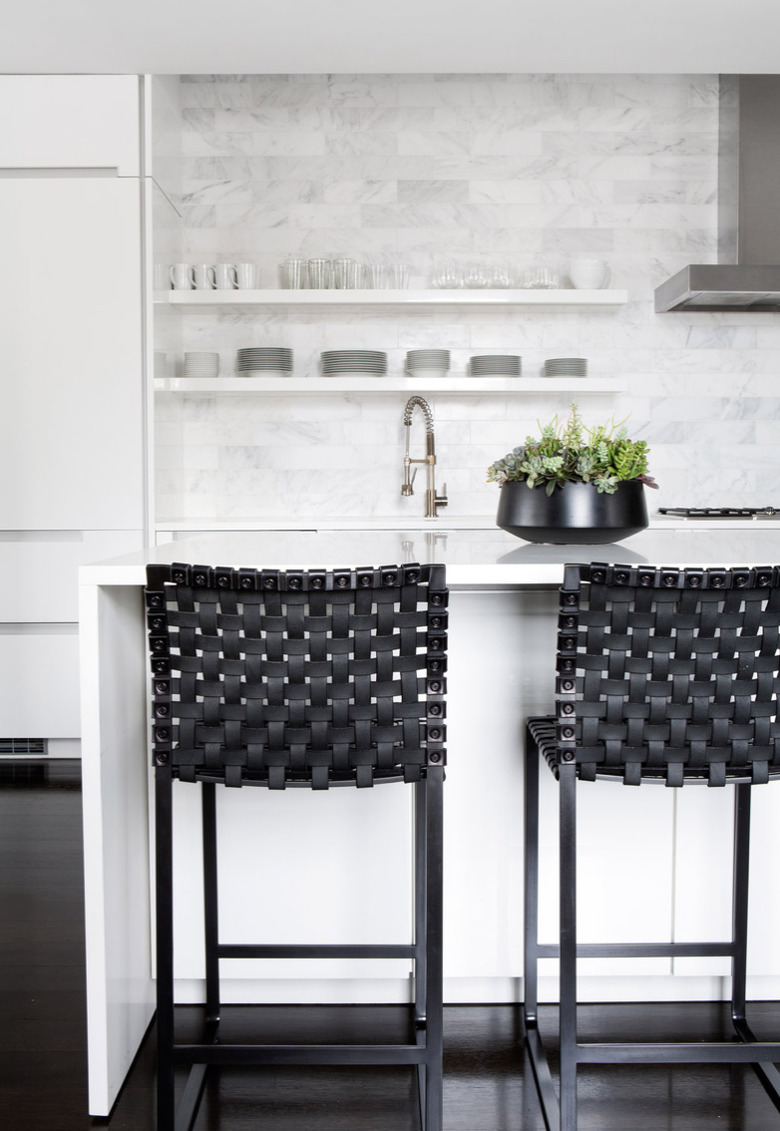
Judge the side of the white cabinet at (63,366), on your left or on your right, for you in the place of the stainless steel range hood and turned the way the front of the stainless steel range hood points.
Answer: on your right

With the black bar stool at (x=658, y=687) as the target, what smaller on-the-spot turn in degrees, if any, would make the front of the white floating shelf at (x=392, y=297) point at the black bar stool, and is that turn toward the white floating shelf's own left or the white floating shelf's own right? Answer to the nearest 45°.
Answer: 0° — it already faces it

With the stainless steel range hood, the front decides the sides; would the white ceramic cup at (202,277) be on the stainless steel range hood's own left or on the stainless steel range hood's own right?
on the stainless steel range hood's own right

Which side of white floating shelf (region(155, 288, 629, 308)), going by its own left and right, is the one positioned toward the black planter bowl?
front

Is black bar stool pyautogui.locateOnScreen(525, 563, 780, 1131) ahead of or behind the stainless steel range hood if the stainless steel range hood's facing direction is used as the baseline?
ahead

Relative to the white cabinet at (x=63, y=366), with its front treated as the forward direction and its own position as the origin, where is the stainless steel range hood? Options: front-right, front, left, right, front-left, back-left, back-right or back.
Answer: left

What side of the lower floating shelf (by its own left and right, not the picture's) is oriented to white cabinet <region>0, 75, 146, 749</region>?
right

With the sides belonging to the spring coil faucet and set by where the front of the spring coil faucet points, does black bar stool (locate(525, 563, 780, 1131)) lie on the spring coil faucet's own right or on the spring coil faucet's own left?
on the spring coil faucet's own left

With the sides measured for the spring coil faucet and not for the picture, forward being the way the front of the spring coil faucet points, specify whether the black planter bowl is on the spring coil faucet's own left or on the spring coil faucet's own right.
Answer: on the spring coil faucet's own left

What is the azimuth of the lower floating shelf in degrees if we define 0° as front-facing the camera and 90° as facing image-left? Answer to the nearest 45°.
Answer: approximately 0°
